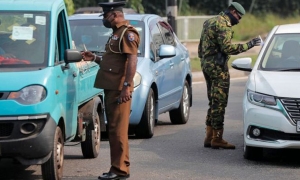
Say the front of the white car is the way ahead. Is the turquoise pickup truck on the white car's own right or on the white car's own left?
on the white car's own right

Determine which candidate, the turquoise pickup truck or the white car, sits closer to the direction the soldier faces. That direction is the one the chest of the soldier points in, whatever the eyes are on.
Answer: the white car

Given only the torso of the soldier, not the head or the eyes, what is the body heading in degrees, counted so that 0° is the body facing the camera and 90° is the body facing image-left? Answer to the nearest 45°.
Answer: approximately 270°

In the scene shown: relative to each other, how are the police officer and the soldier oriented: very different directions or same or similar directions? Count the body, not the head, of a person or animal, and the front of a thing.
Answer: very different directions

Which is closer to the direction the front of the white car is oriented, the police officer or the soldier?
the police officer
